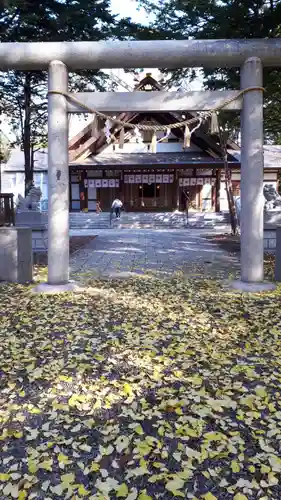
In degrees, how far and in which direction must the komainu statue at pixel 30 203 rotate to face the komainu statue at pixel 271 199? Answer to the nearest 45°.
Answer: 0° — it already faces it

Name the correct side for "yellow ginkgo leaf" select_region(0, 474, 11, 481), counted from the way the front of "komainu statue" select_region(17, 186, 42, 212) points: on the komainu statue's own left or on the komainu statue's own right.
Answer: on the komainu statue's own right

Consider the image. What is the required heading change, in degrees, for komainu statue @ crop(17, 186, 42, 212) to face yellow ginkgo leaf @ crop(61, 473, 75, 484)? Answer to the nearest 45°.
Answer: approximately 90° to its right

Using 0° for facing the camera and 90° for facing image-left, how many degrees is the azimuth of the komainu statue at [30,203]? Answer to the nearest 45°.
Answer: approximately 270°

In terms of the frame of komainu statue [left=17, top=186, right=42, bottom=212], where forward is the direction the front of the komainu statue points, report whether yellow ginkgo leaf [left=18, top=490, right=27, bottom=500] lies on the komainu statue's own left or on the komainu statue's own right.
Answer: on the komainu statue's own right

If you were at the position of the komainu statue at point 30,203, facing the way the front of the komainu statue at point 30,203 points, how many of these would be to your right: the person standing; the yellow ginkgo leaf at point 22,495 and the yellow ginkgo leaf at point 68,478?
2
